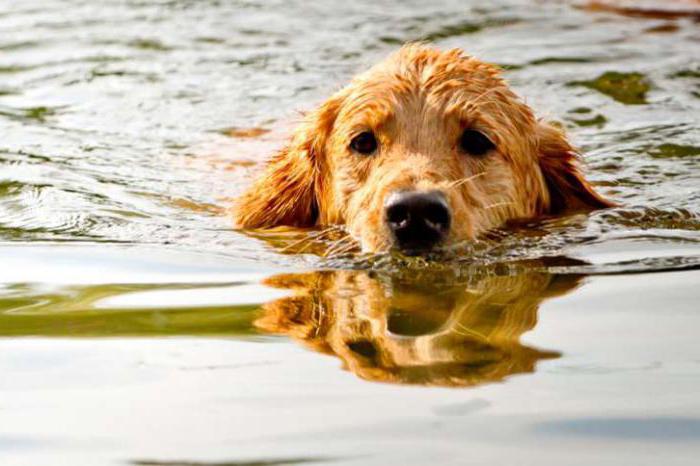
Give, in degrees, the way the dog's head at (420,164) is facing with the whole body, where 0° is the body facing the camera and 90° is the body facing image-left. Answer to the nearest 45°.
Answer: approximately 0°
